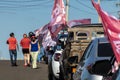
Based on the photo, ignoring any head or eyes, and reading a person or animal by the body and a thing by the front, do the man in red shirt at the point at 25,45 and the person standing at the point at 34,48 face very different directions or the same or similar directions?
same or similar directions
